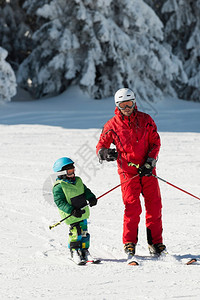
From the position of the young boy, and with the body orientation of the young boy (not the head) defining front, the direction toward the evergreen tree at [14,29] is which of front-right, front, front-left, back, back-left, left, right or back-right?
back-left

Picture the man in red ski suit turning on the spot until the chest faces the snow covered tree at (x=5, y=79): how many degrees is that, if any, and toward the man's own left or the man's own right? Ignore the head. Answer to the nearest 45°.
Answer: approximately 180°

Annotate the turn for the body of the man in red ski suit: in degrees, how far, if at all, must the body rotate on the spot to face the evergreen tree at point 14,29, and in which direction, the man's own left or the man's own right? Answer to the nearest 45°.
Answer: approximately 180°

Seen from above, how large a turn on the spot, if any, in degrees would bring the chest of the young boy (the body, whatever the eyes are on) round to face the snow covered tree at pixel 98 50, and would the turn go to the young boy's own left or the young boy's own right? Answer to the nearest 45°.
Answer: approximately 135° to the young boy's own left

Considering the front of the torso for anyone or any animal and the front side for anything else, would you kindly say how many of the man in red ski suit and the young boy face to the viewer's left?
0

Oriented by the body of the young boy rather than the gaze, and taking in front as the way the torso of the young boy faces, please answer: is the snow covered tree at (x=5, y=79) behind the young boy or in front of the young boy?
behind

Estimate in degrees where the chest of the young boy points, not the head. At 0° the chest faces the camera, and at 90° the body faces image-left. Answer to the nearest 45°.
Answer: approximately 315°

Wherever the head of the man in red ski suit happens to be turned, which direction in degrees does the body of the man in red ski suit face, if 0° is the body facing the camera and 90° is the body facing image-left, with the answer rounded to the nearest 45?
approximately 0°

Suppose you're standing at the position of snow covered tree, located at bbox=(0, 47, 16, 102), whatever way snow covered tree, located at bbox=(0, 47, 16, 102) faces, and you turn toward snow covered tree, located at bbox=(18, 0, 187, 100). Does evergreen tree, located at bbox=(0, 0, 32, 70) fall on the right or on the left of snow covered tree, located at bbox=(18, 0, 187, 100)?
left

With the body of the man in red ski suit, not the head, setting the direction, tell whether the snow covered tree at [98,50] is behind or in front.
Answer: behind

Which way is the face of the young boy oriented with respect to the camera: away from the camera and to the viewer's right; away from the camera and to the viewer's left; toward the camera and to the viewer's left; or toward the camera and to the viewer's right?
toward the camera and to the viewer's right
